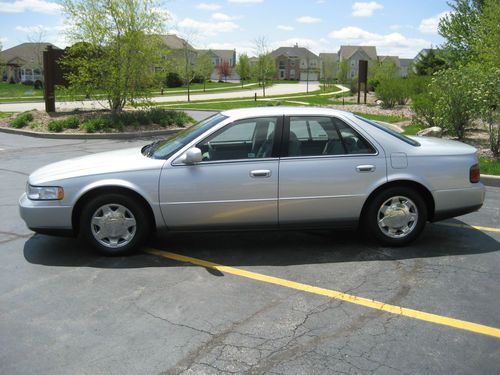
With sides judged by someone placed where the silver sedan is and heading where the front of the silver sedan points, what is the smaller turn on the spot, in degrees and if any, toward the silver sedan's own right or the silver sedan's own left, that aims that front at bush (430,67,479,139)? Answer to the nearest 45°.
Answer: approximately 135° to the silver sedan's own right

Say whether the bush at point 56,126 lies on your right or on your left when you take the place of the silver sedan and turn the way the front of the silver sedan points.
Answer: on your right

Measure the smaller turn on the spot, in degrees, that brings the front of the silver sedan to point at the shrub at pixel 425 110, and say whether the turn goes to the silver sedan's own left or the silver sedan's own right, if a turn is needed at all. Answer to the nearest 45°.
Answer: approximately 135° to the silver sedan's own right

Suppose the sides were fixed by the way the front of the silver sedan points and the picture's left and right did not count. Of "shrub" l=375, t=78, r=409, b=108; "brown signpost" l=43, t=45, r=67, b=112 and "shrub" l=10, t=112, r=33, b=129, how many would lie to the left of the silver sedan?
0

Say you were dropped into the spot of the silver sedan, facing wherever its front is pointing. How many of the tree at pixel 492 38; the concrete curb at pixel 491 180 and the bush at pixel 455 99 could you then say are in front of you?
0

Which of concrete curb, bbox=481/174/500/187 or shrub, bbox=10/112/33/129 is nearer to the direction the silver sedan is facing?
the shrub

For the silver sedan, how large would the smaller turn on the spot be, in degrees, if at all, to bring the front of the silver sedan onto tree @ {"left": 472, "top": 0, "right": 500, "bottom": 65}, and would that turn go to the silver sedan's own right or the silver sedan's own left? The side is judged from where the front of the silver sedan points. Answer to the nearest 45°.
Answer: approximately 135° to the silver sedan's own right

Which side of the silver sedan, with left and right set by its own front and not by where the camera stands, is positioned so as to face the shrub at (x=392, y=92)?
right

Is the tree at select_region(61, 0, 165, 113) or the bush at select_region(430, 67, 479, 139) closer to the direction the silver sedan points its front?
the tree

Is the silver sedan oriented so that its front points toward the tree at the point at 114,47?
no

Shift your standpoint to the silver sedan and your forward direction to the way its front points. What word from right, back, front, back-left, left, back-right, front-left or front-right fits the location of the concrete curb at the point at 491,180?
back-right

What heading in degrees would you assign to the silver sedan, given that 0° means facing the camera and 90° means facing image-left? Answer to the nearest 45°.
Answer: approximately 90°

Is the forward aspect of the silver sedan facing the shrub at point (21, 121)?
no

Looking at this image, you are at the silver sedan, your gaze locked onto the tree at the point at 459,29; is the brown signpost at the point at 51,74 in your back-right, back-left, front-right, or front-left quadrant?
front-left

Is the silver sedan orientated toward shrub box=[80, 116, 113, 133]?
no

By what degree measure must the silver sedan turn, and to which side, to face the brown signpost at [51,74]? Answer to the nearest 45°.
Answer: approximately 45° to its right

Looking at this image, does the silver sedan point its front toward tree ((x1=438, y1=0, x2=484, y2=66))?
no

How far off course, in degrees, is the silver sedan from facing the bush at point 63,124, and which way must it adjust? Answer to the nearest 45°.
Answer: approximately 45° to its right
